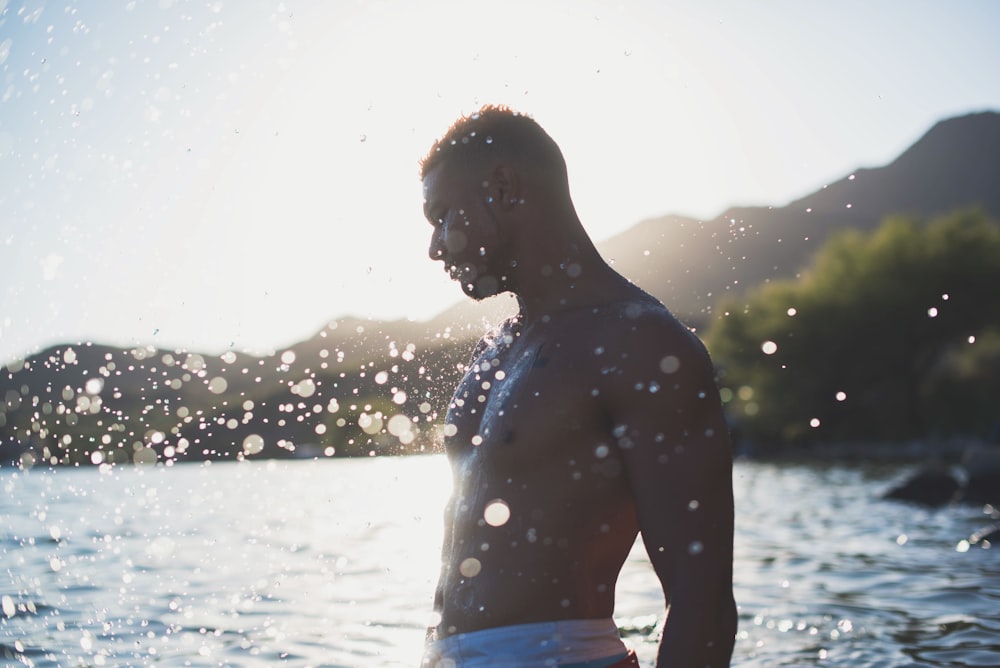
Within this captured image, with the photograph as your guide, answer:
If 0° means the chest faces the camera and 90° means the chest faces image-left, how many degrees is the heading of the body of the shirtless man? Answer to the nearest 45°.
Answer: approximately 45°

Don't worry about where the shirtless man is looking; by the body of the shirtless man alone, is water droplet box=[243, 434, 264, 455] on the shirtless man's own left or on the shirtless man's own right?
on the shirtless man's own right

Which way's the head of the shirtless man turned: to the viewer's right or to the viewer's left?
to the viewer's left
